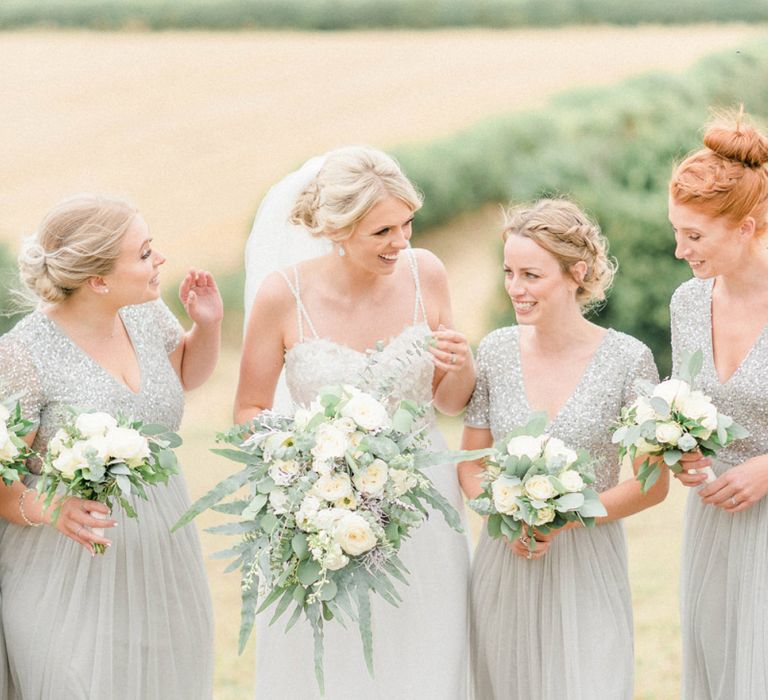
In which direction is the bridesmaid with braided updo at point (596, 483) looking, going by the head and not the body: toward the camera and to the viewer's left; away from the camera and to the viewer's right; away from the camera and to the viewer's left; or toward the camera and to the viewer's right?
toward the camera and to the viewer's left

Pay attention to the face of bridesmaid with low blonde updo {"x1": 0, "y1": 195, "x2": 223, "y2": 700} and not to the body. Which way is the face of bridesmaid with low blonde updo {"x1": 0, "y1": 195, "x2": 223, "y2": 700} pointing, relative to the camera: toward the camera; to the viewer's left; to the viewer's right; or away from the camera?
to the viewer's right

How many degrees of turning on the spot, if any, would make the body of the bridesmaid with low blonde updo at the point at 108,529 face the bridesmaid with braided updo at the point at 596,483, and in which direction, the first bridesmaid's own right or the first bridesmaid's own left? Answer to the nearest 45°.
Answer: approximately 45° to the first bridesmaid's own left

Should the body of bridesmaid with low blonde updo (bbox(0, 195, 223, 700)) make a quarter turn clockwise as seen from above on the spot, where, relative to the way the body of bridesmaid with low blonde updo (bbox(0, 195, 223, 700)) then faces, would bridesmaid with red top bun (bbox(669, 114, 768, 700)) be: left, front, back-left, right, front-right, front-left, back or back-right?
back-left

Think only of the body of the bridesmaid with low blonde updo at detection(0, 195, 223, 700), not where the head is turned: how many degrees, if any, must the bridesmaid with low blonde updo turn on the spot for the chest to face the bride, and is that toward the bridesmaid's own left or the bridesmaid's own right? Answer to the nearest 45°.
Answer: approximately 45° to the bridesmaid's own left

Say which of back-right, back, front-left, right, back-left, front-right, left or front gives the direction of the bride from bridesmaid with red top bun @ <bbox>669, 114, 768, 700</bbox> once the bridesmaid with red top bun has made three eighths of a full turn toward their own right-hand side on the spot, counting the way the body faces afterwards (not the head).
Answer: left

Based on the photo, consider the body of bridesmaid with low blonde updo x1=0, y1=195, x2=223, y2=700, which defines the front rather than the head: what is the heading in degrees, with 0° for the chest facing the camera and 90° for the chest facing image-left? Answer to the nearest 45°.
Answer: approximately 315°

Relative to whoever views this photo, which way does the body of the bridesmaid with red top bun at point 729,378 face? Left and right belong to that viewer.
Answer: facing the viewer and to the left of the viewer
